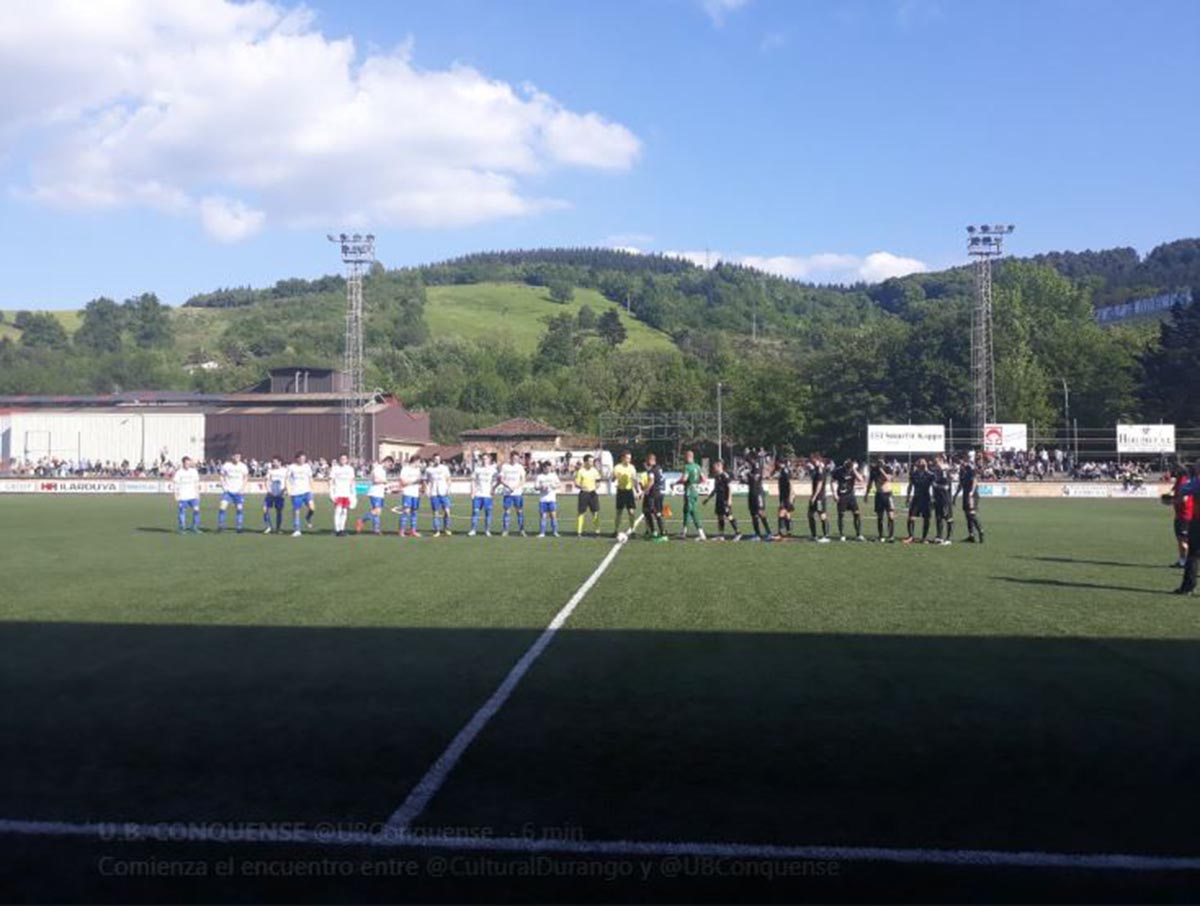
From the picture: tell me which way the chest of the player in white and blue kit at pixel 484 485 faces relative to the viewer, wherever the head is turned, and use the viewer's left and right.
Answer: facing the viewer

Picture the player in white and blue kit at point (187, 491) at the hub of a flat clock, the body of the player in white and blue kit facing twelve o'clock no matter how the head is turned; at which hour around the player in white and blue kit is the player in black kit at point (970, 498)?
The player in black kit is roughly at 10 o'clock from the player in white and blue kit.

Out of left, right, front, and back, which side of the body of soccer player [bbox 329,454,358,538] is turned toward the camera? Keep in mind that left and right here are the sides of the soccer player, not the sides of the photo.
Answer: front

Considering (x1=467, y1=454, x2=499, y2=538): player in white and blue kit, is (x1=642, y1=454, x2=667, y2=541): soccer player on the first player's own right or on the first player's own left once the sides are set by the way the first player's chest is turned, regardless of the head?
on the first player's own left

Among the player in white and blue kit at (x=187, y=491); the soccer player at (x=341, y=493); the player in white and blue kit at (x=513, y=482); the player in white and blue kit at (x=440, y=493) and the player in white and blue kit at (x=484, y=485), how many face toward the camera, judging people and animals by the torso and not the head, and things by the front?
5

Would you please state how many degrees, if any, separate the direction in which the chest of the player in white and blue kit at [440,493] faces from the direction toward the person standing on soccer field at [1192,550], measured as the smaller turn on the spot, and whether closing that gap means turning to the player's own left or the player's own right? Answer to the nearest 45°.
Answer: approximately 45° to the player's own left

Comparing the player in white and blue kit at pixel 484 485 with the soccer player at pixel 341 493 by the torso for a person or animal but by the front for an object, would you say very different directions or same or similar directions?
same or similar directions

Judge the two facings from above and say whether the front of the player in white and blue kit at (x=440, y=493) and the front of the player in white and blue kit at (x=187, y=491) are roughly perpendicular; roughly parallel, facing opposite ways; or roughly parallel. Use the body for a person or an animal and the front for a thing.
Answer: roughly parallel

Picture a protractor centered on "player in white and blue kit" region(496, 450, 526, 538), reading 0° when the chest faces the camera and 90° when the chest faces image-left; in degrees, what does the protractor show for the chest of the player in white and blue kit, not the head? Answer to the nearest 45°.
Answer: approximately 0°

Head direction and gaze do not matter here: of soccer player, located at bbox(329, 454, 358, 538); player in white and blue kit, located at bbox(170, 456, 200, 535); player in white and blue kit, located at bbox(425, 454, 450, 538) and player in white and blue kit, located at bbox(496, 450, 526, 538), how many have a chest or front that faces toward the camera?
4
